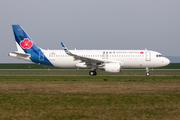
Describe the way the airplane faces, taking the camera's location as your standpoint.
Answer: facing to the right of the viewer
